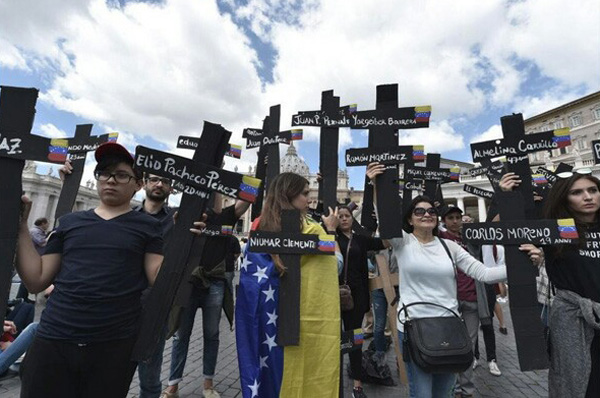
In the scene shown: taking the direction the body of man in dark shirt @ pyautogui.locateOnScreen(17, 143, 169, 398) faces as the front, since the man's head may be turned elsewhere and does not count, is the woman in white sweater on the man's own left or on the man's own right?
on the man's own left

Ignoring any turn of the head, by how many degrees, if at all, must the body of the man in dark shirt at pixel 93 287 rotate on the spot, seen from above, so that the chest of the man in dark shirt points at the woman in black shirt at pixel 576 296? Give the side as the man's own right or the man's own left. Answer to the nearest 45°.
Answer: approximately 45° to the man's own left

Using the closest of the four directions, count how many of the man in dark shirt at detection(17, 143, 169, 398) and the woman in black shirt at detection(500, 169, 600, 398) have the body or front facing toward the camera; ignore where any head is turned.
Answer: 2

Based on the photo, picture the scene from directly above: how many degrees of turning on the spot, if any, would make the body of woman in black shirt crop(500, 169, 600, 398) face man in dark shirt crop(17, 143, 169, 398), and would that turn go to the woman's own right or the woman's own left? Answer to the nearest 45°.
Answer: approximately 45° to the woman's own right

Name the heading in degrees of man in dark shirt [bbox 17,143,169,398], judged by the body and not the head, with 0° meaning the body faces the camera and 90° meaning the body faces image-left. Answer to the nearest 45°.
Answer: approximately 0°

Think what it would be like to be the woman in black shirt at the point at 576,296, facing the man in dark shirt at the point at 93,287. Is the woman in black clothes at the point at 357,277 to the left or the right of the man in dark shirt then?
right

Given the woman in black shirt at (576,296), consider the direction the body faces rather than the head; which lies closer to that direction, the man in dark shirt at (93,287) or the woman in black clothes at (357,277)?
the man in dark shirt
